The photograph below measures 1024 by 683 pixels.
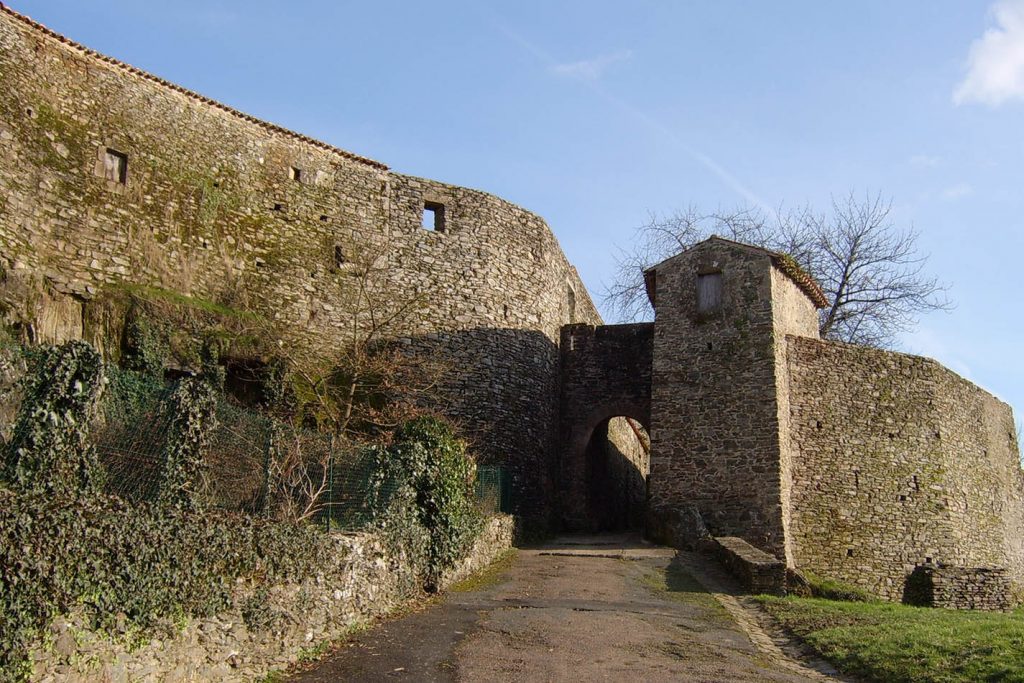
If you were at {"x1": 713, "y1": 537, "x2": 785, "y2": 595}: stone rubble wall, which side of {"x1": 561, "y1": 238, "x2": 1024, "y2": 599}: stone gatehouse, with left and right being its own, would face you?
front

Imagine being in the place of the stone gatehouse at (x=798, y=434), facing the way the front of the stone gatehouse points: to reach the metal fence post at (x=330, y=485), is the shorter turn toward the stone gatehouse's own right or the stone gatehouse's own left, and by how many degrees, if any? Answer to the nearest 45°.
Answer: approximately 45° to the stone gatehouse's own right

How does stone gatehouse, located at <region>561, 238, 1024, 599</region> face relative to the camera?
toward the camera

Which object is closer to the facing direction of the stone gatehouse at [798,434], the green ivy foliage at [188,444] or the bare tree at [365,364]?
the green ivy foliage

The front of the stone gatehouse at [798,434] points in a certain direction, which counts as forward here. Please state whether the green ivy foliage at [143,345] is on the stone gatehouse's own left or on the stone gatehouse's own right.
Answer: on the stone gatehouse's own right

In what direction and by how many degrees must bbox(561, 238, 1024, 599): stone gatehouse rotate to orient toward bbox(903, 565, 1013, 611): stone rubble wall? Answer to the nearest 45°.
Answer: approximately 90° to its left

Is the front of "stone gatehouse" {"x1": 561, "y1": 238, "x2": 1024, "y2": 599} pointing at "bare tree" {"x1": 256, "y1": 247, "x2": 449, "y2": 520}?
no

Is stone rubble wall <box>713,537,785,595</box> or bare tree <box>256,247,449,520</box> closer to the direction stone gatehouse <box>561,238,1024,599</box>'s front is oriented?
the stone rubble wall

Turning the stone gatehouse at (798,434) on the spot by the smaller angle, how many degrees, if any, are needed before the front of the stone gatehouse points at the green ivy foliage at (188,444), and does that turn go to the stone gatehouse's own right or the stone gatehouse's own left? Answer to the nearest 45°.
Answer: approximately 45° to the stone gatehouse's own right

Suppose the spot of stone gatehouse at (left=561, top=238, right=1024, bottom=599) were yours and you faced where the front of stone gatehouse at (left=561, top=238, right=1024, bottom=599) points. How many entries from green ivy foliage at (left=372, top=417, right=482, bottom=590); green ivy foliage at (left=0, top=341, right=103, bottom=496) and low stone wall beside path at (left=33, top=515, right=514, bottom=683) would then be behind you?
0

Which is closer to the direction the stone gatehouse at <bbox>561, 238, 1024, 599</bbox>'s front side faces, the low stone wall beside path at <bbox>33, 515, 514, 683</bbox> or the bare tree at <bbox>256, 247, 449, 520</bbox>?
the low stone wall beside path

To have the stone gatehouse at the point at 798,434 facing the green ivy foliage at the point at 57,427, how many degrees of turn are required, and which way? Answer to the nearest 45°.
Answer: approximately 45° to its right

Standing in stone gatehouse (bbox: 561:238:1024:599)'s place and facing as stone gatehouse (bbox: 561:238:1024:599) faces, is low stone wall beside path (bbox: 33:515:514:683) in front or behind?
in front

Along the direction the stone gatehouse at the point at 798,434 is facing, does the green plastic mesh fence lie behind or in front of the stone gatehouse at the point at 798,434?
in front

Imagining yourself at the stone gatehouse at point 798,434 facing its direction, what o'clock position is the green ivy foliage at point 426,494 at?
The green ivy foliage is roughly at 1 o'clock from the stone gatehouse.

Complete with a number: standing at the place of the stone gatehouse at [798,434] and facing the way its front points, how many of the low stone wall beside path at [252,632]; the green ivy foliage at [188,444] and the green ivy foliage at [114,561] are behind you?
0

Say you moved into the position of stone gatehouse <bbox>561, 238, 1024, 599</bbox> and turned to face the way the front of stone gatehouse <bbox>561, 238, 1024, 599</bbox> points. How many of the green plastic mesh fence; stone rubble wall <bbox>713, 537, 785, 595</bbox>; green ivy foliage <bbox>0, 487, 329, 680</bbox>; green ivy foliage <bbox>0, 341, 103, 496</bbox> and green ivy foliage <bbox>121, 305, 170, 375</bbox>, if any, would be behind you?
0

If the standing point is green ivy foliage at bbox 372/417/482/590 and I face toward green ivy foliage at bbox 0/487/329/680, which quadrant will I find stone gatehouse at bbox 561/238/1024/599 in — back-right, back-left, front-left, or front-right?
back-left

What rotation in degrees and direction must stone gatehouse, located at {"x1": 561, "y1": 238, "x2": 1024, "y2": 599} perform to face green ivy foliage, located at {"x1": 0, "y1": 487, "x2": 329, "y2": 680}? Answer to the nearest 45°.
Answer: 0° — it already faces it
